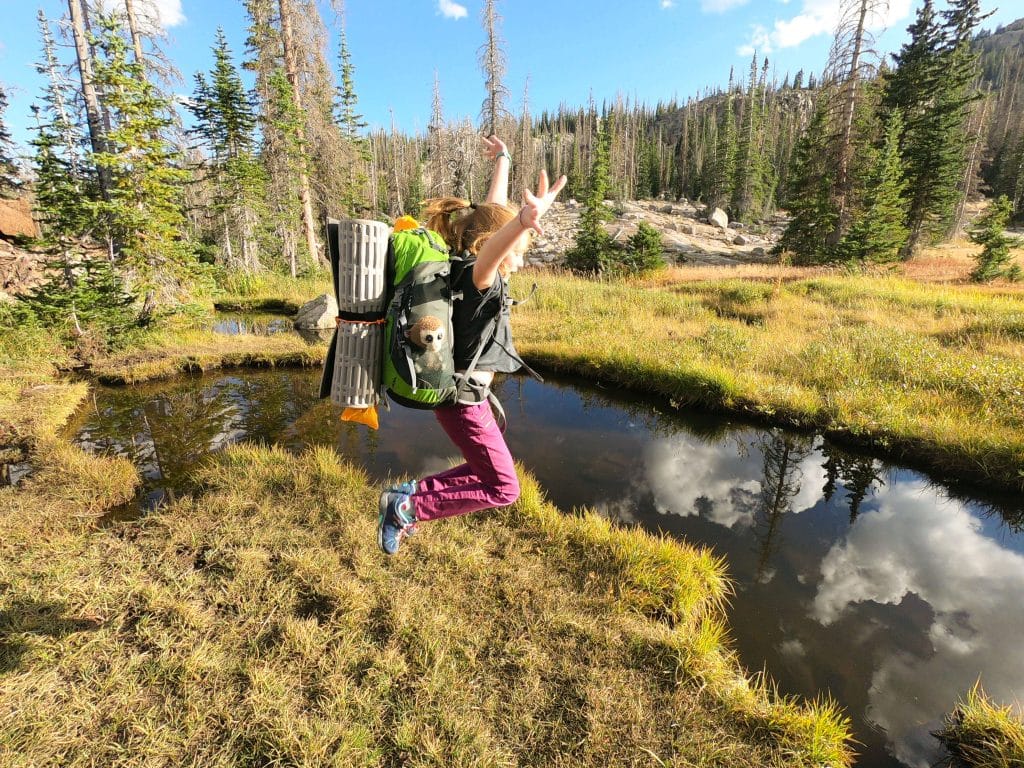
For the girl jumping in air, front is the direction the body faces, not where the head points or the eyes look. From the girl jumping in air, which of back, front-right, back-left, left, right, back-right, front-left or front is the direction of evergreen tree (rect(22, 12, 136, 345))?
back-left

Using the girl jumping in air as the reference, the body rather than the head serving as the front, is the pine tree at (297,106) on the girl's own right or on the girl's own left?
on the girl's own left

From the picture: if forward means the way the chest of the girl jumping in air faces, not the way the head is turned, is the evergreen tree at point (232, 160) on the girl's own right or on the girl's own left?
on the girl's own left

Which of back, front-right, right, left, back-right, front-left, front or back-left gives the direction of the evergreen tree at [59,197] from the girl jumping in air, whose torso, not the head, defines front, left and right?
back-left

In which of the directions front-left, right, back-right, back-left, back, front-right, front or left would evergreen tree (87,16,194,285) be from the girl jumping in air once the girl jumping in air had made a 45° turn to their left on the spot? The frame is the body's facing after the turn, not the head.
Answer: left

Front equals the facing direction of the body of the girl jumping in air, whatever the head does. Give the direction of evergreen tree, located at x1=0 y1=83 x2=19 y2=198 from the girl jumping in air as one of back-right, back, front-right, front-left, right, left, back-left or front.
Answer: back-left

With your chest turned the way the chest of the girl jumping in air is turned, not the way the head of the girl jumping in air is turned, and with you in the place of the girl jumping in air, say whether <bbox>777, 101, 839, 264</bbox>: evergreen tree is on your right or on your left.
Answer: on your left

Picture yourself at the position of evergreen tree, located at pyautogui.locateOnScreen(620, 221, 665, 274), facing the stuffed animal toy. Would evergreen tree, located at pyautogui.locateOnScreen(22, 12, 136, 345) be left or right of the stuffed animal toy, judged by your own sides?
right

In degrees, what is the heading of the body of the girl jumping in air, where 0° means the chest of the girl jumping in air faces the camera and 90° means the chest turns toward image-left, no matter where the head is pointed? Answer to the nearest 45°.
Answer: approximately 270°

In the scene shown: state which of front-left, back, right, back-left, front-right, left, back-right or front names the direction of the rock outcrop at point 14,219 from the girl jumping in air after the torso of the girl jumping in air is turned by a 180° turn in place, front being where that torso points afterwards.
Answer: front-right

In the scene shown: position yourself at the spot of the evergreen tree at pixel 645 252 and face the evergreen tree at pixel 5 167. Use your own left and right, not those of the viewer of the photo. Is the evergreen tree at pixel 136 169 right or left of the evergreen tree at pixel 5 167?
left

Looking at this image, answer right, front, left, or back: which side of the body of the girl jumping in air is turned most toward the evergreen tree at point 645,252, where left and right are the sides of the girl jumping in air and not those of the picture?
left
